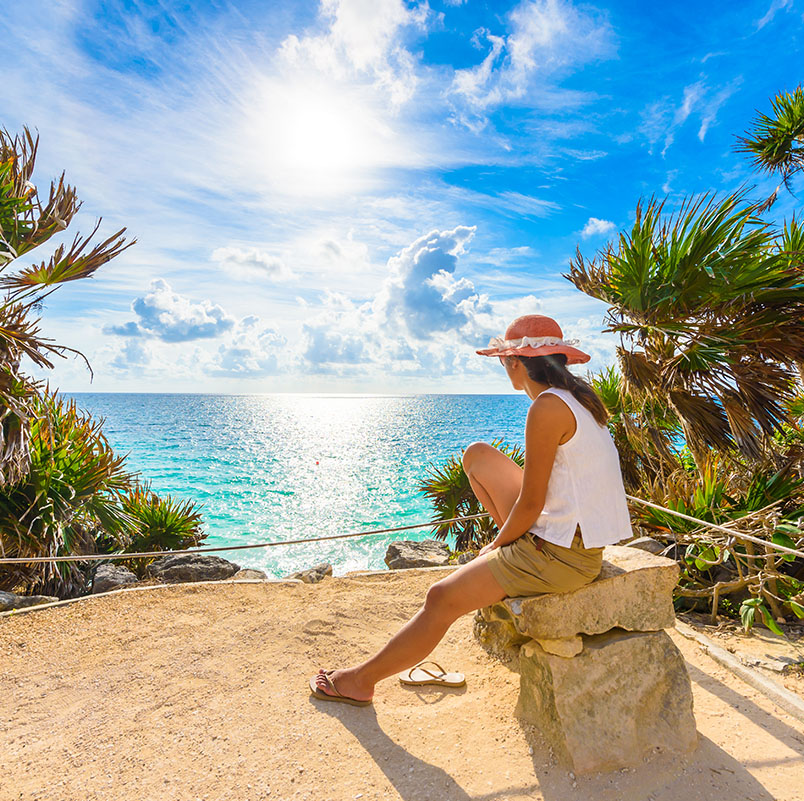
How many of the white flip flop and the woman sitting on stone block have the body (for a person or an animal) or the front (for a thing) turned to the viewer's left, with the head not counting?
2

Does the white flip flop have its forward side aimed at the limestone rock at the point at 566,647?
no

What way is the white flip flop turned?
to the viewer's left

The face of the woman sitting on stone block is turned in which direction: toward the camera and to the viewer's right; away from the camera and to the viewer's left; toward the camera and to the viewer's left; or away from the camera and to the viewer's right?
away from the camera and to the viewer's left

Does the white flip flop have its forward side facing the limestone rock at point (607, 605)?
no

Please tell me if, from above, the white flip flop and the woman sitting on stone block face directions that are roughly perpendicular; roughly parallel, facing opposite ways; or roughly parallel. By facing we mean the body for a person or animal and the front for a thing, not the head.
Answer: roughly parallel

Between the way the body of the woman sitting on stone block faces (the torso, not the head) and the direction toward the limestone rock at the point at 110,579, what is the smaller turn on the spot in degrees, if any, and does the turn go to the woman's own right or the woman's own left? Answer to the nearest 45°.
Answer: approximately 45° to the woman's own right

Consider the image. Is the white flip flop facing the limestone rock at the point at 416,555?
no

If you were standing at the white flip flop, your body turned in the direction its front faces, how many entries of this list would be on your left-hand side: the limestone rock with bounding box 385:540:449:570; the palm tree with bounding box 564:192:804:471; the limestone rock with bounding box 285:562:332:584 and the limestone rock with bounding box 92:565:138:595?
0

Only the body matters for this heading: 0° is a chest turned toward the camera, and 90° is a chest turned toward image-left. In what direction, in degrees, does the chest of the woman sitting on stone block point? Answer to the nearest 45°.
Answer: approximately 90°
